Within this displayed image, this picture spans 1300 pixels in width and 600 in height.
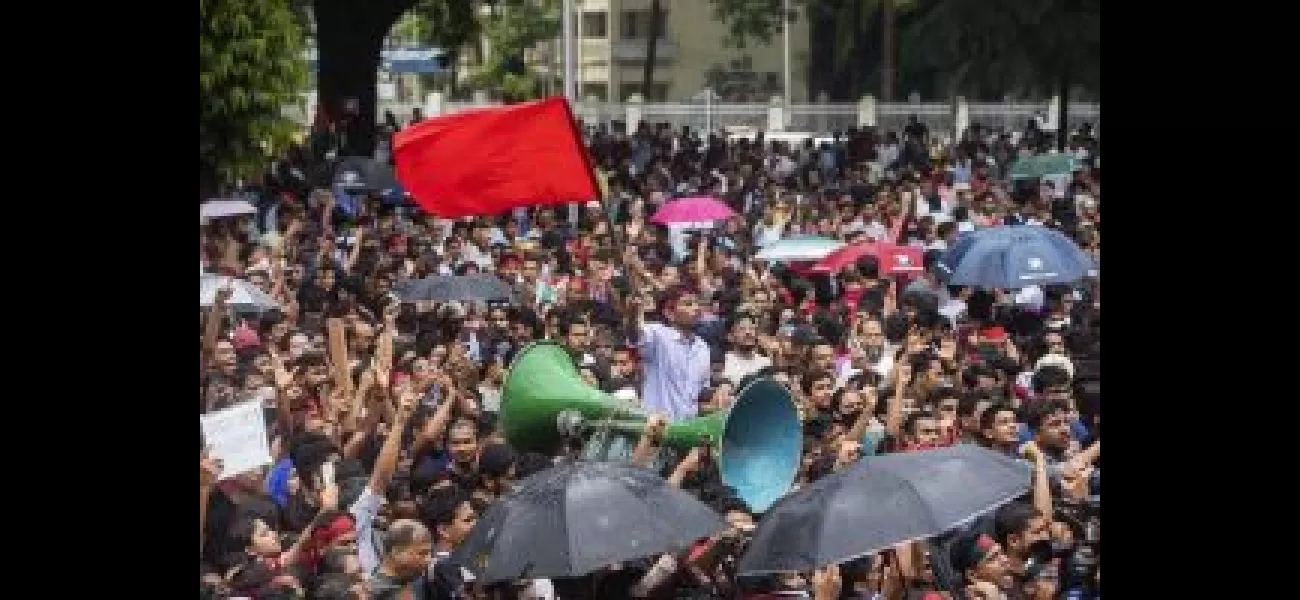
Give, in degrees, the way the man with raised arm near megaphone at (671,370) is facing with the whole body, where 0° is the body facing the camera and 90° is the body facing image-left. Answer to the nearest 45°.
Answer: approximately 315°

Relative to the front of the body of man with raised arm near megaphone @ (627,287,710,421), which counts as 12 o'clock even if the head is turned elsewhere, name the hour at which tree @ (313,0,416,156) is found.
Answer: The tree is roughly at 7 o'clock from the man with raised arm near megaphone.

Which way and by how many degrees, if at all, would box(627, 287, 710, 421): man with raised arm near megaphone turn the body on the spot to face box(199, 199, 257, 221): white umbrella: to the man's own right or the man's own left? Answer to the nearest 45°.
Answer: approximately 180°

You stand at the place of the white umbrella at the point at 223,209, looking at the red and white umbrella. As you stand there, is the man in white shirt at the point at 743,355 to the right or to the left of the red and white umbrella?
right

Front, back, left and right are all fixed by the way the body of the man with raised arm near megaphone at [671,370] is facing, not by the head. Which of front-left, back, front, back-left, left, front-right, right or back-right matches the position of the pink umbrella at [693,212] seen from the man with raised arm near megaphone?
back-left

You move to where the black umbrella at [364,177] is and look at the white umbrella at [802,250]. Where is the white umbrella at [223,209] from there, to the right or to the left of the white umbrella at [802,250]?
right

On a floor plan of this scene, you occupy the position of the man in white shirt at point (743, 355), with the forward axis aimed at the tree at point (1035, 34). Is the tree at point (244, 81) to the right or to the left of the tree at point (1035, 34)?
left

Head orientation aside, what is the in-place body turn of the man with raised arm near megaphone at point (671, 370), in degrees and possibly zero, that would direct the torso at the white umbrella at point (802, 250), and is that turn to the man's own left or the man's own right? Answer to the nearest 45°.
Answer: approximately 135° to the man's own left

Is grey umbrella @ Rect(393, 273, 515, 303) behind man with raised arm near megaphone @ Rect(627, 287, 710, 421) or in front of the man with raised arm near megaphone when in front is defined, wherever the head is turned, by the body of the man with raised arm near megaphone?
behind

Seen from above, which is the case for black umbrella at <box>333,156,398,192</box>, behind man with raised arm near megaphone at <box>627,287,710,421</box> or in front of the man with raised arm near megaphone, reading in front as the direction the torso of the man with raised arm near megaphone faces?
behind
